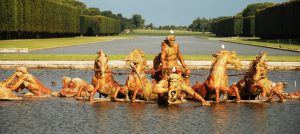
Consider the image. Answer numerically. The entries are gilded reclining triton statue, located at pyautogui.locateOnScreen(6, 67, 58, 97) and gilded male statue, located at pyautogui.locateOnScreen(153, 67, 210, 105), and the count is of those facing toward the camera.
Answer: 1

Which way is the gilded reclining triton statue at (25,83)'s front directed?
to the viewer's left

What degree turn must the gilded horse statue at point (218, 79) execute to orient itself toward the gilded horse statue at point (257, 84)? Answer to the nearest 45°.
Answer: approximately 90° to its left

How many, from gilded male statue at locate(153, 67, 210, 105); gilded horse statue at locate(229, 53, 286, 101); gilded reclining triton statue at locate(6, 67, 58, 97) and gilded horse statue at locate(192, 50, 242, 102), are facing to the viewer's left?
1

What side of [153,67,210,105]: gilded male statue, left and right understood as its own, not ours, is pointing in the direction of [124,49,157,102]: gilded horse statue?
right

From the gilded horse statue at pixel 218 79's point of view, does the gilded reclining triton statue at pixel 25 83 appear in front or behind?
behind

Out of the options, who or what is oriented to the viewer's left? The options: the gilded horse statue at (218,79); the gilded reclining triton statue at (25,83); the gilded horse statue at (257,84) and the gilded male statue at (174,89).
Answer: the gilded reclining triton statue at (25,83)

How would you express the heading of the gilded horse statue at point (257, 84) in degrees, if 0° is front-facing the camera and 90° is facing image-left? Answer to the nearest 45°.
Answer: approximately 315°

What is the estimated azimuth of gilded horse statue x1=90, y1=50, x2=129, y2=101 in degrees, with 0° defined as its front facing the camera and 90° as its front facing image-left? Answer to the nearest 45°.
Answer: approximately 45°

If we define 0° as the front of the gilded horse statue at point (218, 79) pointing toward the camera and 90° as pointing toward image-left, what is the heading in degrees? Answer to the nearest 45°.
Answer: approximately 315°

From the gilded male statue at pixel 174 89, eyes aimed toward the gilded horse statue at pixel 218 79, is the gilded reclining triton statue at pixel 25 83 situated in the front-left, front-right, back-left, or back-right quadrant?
back-left

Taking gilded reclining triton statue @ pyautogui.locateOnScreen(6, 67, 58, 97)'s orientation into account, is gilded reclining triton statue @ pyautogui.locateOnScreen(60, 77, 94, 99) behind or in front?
behind

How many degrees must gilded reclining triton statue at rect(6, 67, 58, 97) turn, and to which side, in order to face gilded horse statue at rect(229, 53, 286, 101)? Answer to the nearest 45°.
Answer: approximately 180°
